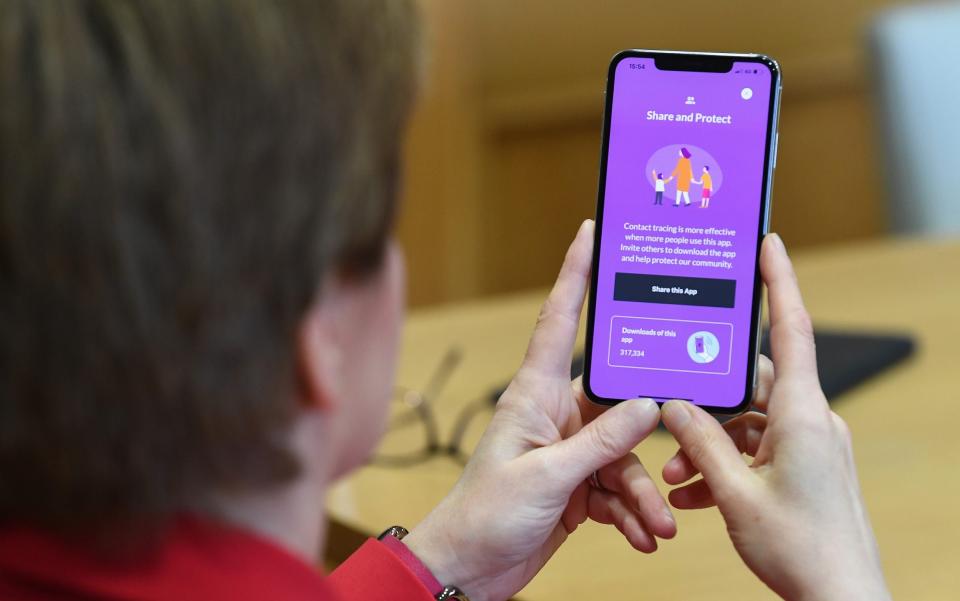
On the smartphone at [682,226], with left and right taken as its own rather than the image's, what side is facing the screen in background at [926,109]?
back

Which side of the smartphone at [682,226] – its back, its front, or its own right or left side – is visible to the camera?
front
